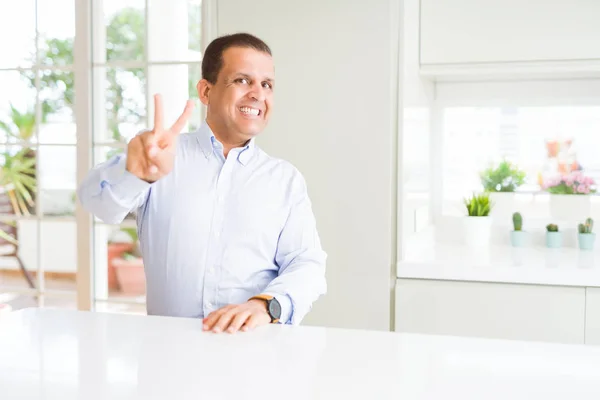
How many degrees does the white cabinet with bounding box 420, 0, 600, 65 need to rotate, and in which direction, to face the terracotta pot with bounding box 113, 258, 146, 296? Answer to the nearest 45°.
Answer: approximately 135° to its right

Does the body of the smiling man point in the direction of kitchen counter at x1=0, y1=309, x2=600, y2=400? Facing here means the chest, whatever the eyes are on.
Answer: yes

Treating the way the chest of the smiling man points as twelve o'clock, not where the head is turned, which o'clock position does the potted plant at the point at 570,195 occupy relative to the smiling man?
The potted plant is roughly at 8 o'clock from the smiling man.

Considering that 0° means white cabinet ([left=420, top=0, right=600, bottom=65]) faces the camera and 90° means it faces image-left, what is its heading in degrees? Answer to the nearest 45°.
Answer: approximately 0°

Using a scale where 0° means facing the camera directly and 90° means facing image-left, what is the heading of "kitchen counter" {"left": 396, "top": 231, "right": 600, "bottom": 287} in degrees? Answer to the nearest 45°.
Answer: approximately 0°

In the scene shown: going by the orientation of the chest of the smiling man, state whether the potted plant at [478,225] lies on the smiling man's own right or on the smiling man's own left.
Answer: on the smiling man's own left

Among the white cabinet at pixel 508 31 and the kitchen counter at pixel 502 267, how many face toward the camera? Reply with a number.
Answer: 2

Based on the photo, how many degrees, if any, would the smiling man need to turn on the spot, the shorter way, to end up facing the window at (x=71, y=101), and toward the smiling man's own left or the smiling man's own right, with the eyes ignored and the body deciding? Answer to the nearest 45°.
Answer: approximately 135° to the smiling man's own right

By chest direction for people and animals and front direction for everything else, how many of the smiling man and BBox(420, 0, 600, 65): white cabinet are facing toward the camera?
2

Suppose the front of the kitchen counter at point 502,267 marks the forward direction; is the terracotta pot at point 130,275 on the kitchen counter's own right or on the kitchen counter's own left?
on the kitchen counter's own right

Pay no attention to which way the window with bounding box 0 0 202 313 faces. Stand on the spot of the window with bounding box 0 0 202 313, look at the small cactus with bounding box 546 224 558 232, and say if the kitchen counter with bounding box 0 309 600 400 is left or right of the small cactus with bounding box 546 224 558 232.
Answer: right
